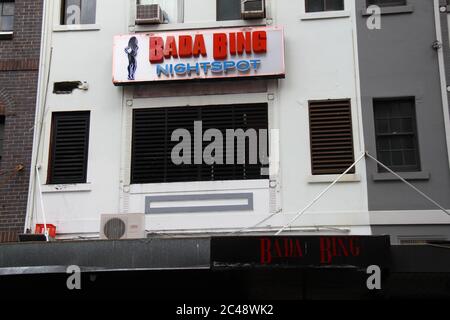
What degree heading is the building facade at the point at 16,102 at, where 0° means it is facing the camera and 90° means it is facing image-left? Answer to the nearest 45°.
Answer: approximately 0°

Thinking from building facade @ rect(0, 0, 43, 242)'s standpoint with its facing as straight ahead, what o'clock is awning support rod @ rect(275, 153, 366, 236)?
The awning support rod is roughly at 10 o'clock from the building facade.

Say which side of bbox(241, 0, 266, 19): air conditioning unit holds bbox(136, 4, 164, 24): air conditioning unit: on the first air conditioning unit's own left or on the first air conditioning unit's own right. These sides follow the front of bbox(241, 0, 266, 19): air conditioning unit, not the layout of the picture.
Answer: on the first air conditioning unit's own right
